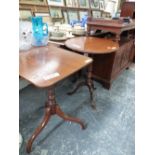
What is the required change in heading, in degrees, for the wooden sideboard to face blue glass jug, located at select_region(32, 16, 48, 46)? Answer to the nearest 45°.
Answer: approximately 90° to its right

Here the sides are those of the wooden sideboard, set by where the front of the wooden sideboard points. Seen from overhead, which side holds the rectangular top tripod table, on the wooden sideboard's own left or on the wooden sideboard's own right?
on the wooden sideboard's own right
